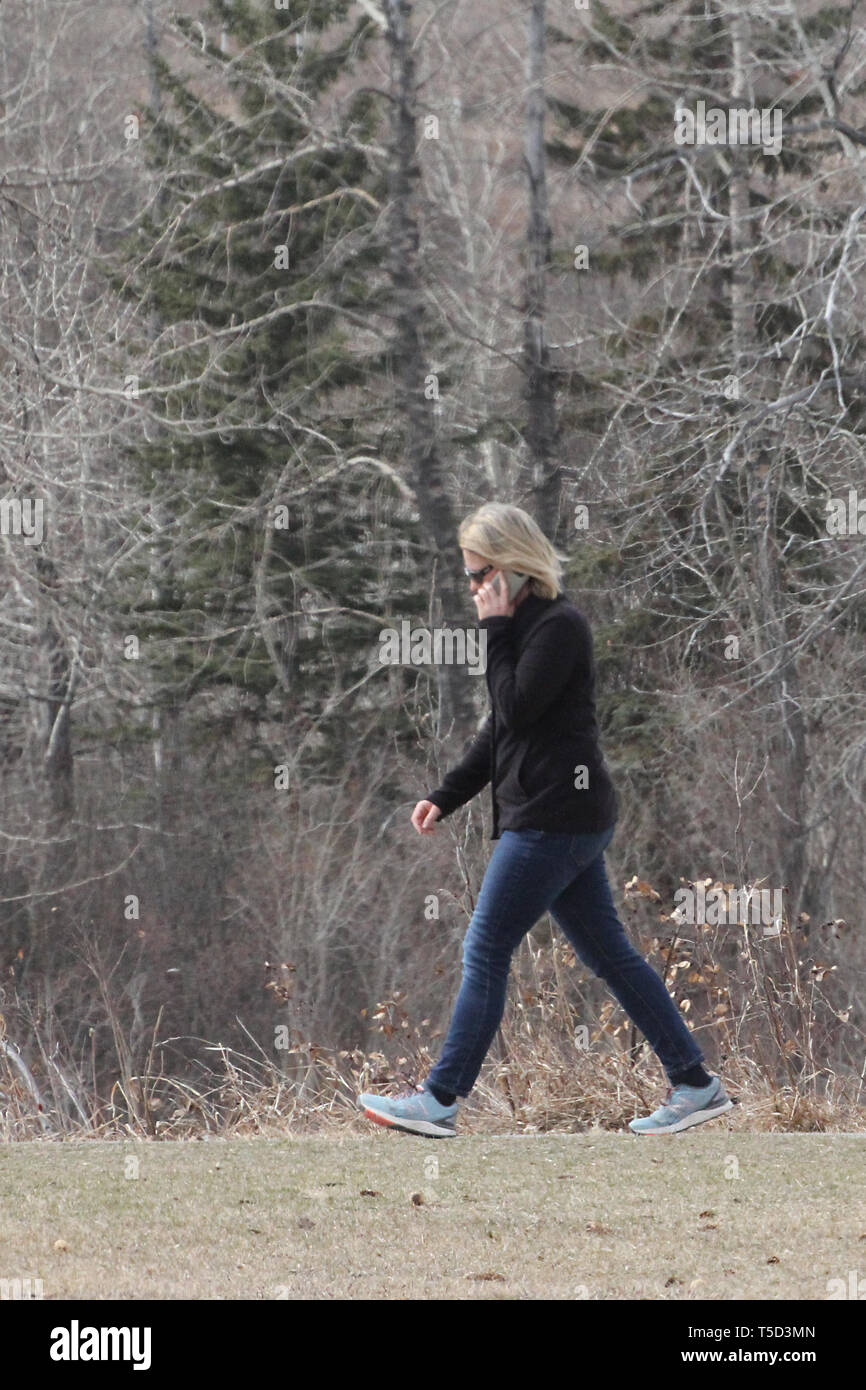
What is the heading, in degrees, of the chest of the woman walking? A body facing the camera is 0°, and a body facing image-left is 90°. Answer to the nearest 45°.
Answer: approximately 90°

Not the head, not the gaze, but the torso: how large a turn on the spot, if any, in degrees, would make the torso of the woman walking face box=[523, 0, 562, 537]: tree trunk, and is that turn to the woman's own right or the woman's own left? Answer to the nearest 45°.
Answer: approximately 90° to the woman's own right

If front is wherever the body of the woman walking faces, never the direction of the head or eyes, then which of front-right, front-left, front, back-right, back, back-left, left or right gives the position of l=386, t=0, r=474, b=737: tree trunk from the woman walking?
right

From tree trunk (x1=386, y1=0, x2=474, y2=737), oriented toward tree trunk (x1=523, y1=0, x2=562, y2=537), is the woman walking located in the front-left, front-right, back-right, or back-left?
front-right

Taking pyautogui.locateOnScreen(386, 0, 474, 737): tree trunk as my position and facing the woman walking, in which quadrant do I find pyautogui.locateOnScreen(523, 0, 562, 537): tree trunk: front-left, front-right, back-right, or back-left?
front-left
